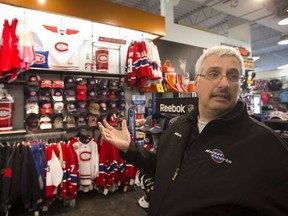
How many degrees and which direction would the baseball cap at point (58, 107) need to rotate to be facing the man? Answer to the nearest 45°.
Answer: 0° — it already faces them

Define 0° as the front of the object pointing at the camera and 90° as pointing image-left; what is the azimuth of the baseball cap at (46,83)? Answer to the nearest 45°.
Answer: approximately 0°

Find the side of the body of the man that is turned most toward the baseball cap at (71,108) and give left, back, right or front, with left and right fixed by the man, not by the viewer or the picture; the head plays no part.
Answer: right

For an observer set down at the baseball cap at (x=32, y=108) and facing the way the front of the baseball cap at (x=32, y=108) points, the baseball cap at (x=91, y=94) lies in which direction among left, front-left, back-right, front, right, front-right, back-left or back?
left

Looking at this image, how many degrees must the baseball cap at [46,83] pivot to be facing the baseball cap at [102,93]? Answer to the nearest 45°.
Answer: approximately 90° to its left

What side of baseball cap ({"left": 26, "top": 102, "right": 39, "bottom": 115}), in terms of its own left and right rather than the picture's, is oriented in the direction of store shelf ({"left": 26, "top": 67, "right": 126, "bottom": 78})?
left
